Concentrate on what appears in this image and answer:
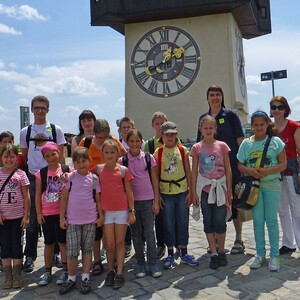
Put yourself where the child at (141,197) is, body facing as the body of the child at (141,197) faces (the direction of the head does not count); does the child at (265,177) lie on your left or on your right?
on your left

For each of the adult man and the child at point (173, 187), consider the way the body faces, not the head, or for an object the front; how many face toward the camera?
2

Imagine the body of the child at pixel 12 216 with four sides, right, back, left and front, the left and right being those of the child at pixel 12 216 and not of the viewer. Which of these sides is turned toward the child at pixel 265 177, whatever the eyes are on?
left

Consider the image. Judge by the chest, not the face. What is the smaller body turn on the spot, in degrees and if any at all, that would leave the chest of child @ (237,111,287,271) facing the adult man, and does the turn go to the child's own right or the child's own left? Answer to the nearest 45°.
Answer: approximately 90° to the child's own right

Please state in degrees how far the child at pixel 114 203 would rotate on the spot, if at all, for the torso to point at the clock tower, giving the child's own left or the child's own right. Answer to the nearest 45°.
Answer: approximately 180°

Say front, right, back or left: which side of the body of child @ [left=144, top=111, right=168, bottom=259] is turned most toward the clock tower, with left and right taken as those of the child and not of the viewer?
back

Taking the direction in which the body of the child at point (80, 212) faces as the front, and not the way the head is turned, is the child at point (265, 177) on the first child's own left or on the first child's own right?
on the first child's own left
